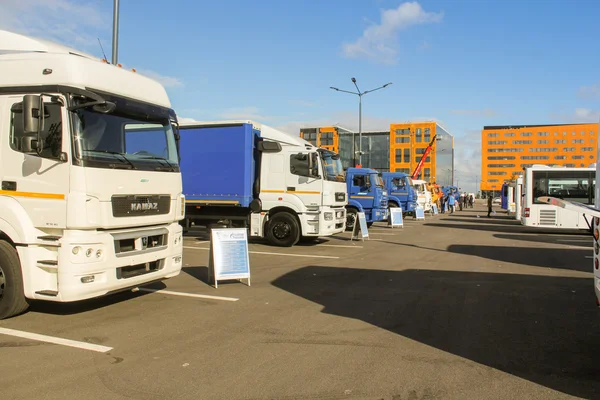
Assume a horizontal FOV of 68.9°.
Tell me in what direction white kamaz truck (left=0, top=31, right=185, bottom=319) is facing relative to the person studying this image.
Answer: facing the viewer and to the right of the viewer

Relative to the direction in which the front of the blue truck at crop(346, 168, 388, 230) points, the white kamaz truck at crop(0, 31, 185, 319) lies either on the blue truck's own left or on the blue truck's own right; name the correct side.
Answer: on the blue truck's own right

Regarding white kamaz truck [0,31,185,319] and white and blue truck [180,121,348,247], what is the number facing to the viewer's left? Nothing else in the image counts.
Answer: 0

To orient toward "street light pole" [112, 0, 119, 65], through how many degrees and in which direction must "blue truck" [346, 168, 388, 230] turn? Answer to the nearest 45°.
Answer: approximately 90° to its right

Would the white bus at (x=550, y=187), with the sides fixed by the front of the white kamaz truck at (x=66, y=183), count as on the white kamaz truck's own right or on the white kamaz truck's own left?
on the white kamaz truck's own left

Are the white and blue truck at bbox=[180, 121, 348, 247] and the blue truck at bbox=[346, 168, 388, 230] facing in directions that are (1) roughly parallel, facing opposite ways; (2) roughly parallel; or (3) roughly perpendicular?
roughly parallel

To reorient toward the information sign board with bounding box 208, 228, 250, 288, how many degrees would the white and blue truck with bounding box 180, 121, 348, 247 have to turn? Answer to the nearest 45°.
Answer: approximately 45° to its right

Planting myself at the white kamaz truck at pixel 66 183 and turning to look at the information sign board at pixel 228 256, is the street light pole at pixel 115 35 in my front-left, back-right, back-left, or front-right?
front-left
